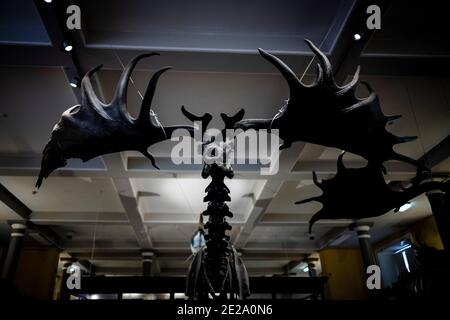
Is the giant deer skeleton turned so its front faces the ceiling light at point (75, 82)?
no

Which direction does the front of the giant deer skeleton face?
toward the camera

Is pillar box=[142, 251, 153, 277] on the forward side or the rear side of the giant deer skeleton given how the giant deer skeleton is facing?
on the rear side

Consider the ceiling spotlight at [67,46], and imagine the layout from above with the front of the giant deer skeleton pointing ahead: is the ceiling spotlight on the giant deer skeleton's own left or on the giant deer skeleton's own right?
on the giant deer skeleton's own right

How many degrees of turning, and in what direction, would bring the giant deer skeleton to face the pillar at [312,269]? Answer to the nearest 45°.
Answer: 0° — it already faces it

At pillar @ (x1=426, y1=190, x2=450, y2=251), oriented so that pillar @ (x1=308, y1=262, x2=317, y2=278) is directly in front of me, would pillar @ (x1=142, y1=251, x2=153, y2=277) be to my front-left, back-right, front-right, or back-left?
front-left

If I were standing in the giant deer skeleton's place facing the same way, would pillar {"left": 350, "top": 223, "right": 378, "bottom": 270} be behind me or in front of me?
behind
